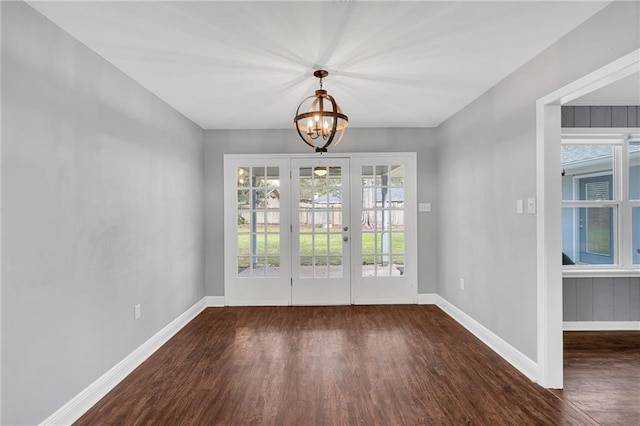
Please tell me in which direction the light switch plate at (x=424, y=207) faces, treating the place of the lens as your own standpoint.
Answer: facing the viewer

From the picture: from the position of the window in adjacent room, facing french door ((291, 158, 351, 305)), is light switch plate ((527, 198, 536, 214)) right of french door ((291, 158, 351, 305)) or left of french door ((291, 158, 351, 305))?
left

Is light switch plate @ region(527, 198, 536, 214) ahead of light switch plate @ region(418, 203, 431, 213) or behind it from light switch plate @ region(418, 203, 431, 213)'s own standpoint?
ahead

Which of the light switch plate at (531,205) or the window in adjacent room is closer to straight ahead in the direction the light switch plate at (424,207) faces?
the light switch plate

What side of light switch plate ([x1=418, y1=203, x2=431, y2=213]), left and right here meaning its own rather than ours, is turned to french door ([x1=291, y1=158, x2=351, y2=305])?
right

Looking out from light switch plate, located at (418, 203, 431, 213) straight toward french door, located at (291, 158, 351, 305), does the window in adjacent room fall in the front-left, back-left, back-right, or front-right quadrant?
back-left

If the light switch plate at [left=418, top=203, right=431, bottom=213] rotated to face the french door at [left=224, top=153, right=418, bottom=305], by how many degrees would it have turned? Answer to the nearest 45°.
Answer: approximately 90° to its right

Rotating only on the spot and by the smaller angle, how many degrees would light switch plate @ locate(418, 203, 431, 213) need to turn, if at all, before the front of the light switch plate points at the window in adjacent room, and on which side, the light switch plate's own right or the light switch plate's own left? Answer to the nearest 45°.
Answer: approximately 90° to the light switch plate's own left

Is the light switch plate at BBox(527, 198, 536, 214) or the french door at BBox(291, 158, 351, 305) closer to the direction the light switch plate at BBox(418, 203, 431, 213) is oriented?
the light switch plate
